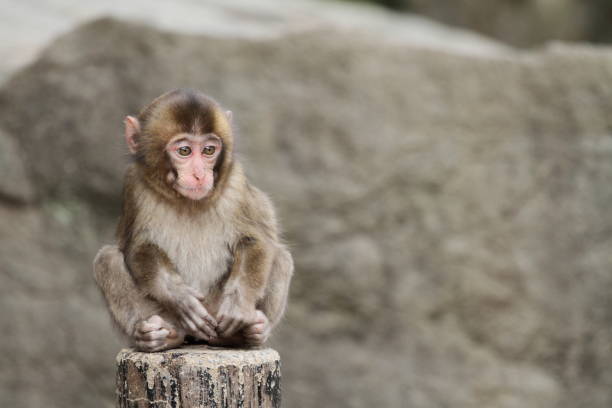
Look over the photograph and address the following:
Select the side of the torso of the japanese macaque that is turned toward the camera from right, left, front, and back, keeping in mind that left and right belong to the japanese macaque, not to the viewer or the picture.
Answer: front

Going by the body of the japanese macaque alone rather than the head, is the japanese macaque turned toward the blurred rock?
no
